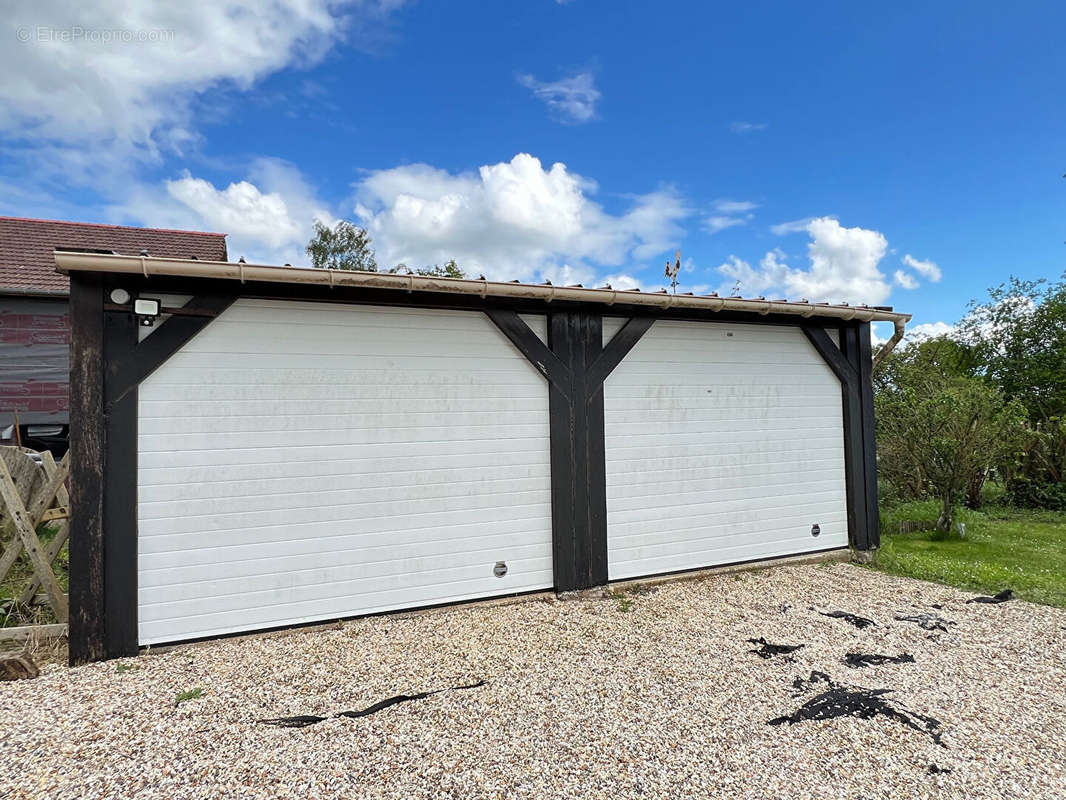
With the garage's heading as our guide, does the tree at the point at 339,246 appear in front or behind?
behind

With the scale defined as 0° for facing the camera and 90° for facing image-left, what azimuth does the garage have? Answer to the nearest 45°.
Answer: approximately 315°

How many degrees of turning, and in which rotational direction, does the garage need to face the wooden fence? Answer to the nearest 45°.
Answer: approximately 135° to its right

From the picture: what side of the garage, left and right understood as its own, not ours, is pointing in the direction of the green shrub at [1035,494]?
left

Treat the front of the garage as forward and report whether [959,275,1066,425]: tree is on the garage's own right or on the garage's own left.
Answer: on the garage's own left

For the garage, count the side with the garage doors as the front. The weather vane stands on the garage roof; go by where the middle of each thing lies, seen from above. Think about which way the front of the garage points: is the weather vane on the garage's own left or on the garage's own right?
on the garage's own left

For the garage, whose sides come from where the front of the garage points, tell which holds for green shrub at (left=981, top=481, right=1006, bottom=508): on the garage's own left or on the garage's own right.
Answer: on the garage's own left

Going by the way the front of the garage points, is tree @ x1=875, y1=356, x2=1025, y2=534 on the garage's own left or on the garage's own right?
on the garage's own left
